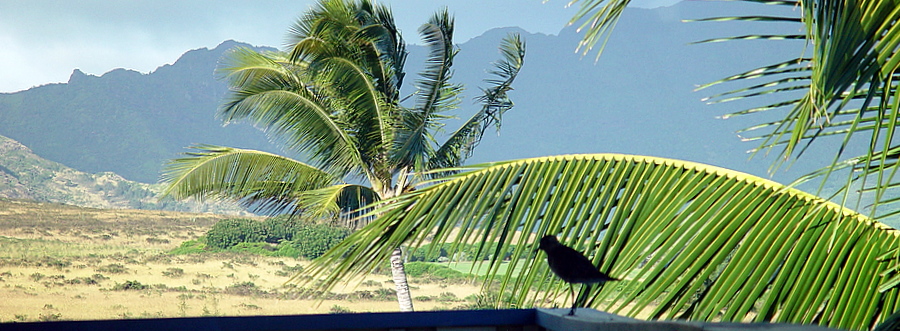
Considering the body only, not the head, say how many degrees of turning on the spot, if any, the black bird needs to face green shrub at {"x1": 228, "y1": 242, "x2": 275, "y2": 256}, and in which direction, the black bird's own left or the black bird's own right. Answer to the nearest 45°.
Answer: approximately 45° to the black bird's own right

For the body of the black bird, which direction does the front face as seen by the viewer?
to the viewer's left

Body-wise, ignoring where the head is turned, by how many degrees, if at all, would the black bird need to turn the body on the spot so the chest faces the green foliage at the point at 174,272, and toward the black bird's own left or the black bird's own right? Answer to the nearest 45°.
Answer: approximately 45° to the black bird's own right

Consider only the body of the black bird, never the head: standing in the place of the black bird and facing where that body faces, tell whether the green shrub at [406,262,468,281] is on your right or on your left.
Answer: on your right

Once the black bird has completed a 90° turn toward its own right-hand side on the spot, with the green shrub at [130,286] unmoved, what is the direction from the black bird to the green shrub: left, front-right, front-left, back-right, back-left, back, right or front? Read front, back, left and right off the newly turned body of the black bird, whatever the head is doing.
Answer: front-left

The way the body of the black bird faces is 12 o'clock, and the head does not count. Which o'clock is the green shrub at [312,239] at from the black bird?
The green shrub is roughly at 2 o'clock from the black bird.

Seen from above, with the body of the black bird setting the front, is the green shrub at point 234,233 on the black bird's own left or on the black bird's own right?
on the black bird's own right

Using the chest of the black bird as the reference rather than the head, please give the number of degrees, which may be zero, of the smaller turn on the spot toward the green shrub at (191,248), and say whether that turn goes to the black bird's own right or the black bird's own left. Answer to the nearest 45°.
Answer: approximately 45° to the black bird's own right
